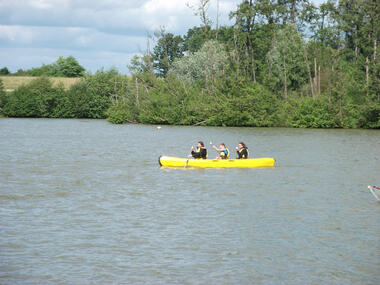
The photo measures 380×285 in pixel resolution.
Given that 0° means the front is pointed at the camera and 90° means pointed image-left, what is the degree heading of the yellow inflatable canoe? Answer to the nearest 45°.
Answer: approximately 90°
